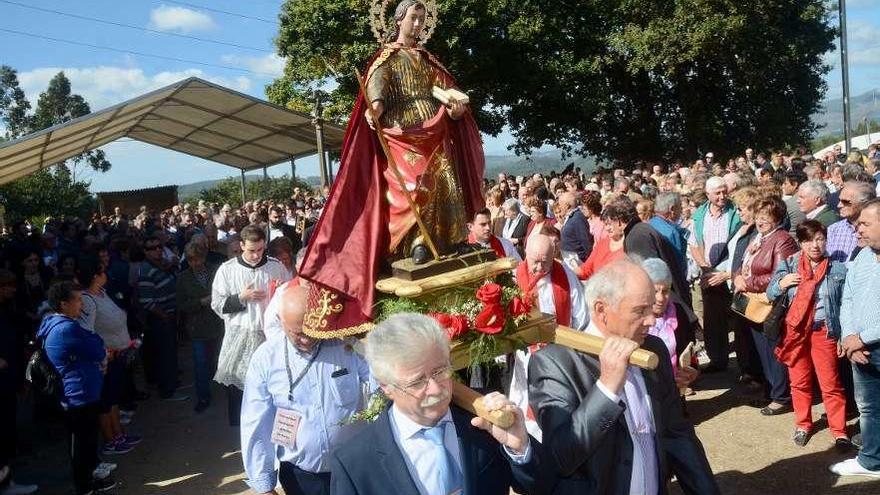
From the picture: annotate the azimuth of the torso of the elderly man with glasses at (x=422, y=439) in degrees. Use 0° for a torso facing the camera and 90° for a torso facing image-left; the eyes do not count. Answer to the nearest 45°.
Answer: approximately 315°

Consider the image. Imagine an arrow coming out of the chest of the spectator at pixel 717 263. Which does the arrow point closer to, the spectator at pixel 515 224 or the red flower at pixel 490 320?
the red flower

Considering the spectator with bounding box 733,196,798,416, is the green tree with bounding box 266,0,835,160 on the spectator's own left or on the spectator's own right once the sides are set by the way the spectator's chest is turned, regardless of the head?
on the spectator's own right

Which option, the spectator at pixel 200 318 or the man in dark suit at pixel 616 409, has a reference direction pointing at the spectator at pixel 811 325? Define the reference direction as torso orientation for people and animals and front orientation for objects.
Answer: the spectator at pixel 200 318

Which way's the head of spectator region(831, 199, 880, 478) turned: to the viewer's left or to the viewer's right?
to the viewer's left

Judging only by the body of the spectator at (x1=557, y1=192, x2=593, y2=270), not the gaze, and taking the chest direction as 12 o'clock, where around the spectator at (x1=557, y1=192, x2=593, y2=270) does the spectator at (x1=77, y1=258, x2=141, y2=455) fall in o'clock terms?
the spectator at (x1=77, y1=258, x2=141, y2=455) is roughly at 11 o'clock from the spectator at (x1=557, y1=192, x2=593, y2=270).

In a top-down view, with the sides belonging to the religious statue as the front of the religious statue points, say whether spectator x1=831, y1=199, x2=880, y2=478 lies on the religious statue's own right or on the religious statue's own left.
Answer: on the religious statue's own left

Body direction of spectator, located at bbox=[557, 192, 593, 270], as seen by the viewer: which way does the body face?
to the viewer's left
